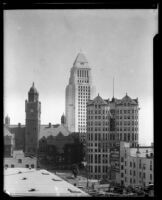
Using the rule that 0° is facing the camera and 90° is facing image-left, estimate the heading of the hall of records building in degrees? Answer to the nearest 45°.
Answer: approximately 0°
